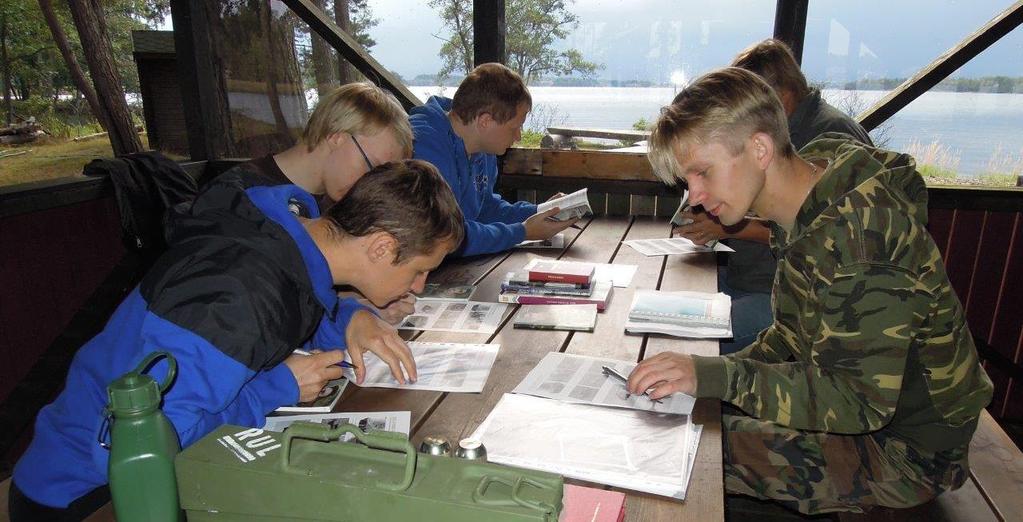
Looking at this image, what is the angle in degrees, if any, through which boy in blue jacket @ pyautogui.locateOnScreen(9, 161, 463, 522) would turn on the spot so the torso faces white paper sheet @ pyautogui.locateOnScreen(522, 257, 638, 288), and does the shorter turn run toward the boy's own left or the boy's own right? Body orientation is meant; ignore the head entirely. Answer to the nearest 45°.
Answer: approximately 45° to the boy's own left

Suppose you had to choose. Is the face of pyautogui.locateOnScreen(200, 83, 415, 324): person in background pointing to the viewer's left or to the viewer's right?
to the viewer's right

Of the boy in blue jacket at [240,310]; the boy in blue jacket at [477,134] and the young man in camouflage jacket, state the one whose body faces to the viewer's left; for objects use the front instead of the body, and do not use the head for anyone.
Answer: the young man in camouflage jacket

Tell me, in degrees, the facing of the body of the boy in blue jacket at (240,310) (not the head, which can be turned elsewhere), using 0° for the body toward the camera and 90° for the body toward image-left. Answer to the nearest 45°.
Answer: approximately 270°

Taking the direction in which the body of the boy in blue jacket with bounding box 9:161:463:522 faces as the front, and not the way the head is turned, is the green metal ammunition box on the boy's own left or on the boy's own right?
on the boy's own right

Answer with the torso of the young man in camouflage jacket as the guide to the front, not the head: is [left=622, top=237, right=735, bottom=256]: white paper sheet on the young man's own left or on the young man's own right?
on the young man's own right

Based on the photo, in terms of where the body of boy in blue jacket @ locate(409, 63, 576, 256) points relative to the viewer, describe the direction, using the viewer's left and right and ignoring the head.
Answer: facing to the right of the viewer

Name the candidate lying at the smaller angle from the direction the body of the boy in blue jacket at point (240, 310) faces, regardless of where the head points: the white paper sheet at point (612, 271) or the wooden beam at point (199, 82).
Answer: the white paper sheet

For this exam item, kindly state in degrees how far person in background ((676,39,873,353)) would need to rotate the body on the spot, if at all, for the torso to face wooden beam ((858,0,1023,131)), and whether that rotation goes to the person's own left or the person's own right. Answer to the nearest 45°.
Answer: approximately 135° to the person's own right

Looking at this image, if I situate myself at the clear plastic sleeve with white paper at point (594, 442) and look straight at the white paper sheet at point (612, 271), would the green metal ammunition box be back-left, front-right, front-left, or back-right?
back-left

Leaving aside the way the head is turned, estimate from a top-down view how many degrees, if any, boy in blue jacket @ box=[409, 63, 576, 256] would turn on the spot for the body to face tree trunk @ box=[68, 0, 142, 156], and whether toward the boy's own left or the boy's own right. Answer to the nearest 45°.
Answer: approximately 135° to the boy's own left

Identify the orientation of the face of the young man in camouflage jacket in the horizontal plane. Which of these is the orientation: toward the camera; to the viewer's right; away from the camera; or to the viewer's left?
to the viewer's left

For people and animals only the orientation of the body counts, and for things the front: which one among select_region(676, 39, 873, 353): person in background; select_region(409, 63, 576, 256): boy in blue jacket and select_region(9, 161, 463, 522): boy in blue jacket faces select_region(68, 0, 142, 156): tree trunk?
the person in background

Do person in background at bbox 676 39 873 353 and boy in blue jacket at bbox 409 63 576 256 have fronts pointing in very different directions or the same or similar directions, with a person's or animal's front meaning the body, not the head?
very different directions

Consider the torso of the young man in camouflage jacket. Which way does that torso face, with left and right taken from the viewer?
facing to the left of the viewer

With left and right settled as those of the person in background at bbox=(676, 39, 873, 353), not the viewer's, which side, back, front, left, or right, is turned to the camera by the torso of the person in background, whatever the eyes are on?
left
